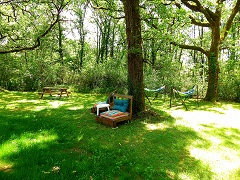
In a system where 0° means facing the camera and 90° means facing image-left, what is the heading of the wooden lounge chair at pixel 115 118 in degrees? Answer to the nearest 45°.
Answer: approximately 45°

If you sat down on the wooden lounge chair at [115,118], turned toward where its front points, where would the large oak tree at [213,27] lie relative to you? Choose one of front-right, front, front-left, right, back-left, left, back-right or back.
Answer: back

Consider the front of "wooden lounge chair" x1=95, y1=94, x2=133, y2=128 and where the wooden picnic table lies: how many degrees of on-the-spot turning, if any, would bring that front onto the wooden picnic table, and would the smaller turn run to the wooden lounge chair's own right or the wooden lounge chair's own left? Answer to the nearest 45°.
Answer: approximately 90° to the wooden lounge chair's own right
